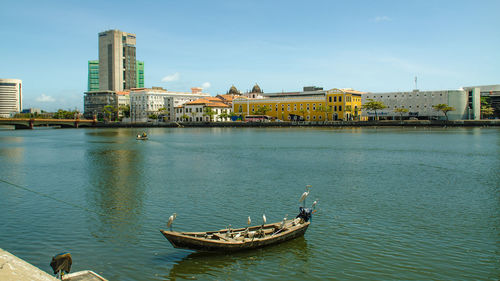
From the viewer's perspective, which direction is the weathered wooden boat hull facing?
to the viewer's left
